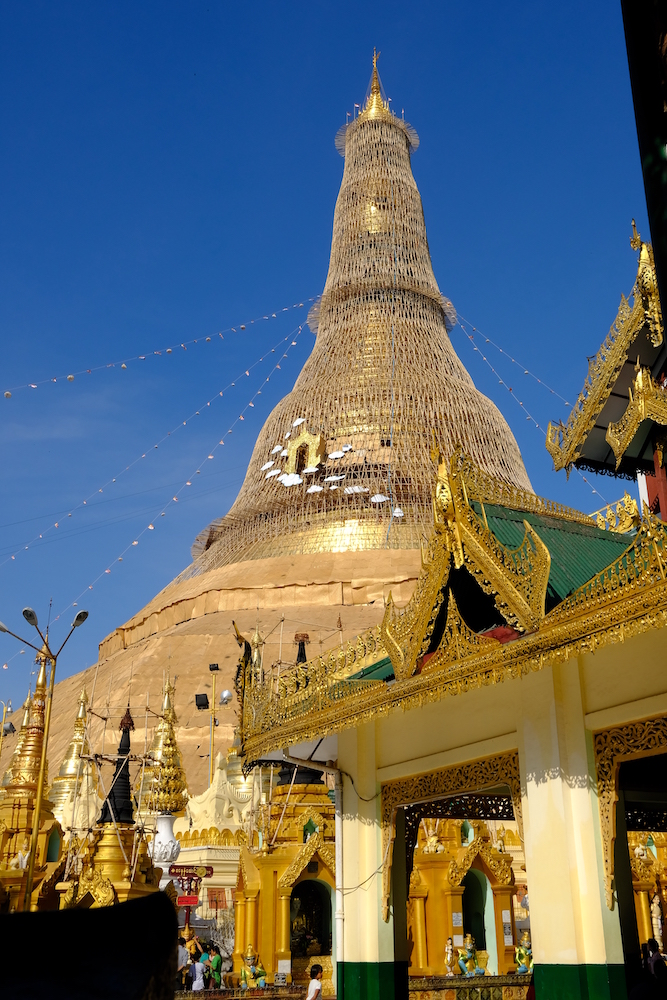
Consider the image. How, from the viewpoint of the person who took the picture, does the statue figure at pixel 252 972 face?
facing the viewer and to the left of the viewer

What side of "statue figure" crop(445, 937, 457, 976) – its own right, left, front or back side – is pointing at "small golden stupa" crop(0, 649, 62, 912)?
right

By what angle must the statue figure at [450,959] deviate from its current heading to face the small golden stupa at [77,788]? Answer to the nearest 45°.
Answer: approximately 90° to its right

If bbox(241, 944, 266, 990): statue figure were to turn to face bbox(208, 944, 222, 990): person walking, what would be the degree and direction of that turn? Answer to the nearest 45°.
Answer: approximately 90° to its right

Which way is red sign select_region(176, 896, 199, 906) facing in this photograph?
toward the camera

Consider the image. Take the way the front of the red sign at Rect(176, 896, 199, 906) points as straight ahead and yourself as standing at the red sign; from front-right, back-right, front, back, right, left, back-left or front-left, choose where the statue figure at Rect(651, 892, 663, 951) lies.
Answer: left

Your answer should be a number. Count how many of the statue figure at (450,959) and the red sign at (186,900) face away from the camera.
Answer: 0

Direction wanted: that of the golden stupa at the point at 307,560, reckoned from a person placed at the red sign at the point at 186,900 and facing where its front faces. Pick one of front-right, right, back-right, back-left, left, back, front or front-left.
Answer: back

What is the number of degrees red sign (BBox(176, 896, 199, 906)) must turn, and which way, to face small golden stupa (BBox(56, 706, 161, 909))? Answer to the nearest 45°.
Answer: approximately 45° to its right

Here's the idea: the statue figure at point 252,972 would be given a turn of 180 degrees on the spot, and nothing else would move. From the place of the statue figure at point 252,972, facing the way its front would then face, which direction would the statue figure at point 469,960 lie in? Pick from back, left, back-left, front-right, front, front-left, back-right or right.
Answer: front-right

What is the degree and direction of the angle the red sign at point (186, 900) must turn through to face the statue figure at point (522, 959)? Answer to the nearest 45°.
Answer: approximately 90° to its left

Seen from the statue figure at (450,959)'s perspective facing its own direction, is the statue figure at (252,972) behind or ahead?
ahead

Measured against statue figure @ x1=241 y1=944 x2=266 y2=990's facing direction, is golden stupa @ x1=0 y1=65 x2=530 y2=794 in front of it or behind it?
behind

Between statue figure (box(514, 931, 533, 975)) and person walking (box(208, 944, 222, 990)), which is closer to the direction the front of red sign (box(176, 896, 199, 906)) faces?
the person walking

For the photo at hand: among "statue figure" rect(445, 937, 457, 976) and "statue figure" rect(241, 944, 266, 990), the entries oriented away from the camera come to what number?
0

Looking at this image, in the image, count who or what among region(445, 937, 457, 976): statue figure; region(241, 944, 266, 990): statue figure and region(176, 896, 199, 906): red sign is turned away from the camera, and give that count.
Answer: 0

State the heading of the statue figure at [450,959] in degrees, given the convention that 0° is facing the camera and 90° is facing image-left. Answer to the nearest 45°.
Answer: approximately 45°

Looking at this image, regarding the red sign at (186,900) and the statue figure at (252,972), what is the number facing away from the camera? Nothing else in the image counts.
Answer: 0
